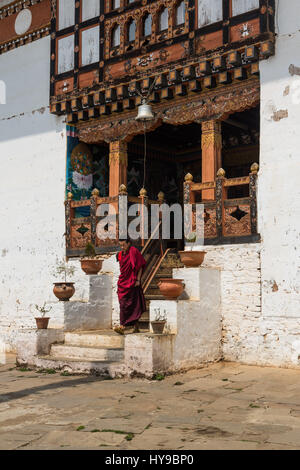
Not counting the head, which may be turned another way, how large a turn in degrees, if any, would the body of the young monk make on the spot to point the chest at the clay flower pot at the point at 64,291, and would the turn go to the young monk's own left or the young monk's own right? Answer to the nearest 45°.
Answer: approximately 90° to the young monk's own right

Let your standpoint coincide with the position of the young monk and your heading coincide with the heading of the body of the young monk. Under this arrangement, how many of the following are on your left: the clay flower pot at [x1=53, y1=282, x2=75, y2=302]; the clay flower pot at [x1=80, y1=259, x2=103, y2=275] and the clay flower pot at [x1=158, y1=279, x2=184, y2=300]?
1

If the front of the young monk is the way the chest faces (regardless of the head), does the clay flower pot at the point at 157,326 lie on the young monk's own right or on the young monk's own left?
on the young monk's own left

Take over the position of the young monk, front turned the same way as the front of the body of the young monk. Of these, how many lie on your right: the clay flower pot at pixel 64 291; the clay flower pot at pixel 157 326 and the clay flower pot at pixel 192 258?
1

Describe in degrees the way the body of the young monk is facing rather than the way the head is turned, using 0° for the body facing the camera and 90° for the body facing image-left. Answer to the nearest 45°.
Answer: approximately 45°

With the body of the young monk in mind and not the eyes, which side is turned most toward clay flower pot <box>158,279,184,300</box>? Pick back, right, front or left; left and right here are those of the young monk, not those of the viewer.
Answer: left

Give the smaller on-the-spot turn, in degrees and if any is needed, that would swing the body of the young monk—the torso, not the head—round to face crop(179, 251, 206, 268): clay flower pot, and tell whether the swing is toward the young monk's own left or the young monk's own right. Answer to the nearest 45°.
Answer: approximately 135° to the young monk's own left

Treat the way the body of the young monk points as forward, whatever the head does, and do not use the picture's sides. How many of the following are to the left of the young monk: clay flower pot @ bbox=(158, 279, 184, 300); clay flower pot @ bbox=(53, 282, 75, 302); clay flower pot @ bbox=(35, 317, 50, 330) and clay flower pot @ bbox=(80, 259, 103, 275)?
1

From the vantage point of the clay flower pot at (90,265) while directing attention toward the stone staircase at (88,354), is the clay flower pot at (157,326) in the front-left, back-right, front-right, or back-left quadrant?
front-left
